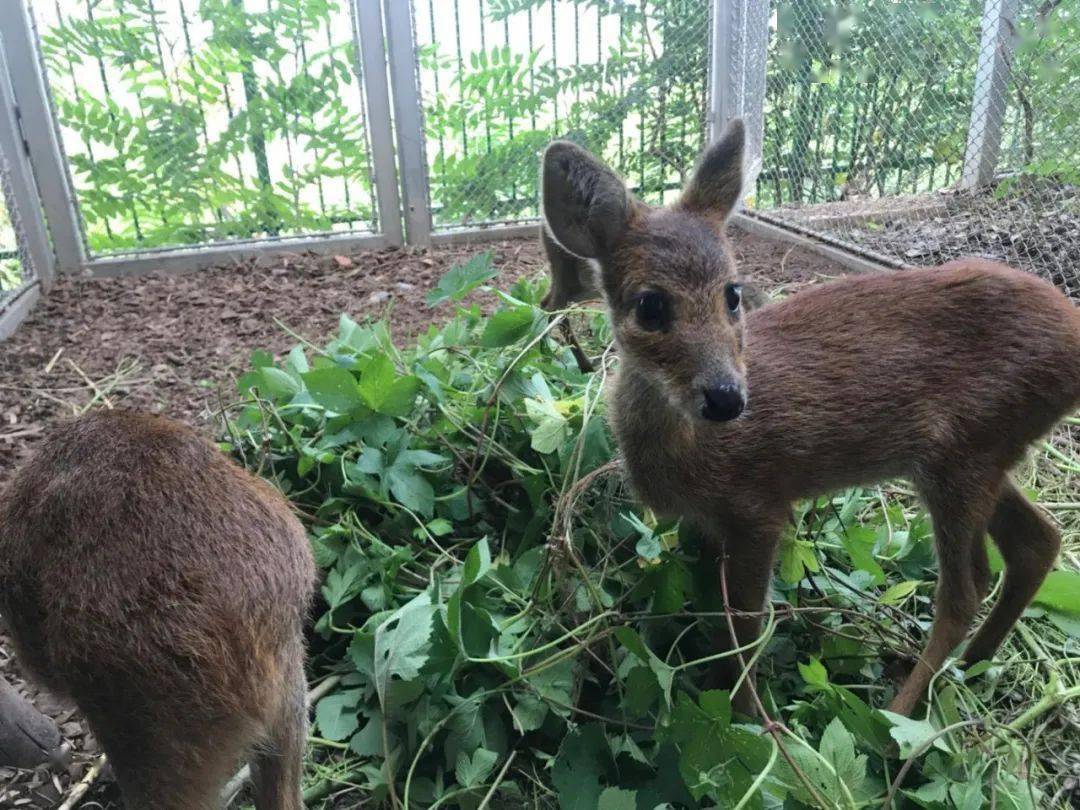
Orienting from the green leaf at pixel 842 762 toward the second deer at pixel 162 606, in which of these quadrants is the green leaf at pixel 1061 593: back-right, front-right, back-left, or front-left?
back-right

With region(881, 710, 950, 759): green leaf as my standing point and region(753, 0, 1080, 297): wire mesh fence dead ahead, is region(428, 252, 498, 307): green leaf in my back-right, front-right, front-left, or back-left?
front-left

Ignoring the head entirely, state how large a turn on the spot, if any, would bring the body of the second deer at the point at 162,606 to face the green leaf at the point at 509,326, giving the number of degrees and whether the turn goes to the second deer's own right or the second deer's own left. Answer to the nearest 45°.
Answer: approximately 90° to the second deer's own right

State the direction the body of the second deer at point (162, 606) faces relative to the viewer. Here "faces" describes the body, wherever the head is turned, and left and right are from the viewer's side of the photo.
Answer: facing away from the viewer and to the left of the viewer

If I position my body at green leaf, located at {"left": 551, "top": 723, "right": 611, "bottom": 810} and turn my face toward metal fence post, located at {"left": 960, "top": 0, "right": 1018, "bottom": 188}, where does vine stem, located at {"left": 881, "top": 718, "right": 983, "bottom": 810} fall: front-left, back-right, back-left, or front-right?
front-right

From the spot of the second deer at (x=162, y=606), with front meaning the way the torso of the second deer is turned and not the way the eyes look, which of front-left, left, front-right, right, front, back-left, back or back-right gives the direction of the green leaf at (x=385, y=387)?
right

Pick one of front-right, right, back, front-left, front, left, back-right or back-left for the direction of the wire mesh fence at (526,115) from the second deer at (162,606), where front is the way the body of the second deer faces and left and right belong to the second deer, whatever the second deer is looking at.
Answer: right

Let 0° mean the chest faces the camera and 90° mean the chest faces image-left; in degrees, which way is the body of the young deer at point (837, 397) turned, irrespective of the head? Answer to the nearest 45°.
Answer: approximately 90°

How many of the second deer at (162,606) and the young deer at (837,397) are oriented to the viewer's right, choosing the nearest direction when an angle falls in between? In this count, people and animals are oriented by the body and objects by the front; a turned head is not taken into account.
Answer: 0

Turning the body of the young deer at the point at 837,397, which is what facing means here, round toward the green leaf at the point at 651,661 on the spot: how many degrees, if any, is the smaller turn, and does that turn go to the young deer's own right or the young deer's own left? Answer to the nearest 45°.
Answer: approximately 45° to the young deer's own left

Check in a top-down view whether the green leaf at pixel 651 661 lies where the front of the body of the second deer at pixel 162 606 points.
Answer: no

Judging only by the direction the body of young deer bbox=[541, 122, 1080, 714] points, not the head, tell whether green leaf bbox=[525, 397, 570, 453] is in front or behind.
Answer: in front

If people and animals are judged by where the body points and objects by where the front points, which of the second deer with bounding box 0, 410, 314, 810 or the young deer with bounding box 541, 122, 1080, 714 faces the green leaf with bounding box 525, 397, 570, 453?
the young deer

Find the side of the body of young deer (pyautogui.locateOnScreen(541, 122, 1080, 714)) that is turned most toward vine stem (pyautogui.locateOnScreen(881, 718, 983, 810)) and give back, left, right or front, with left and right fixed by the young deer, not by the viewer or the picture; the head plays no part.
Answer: left
